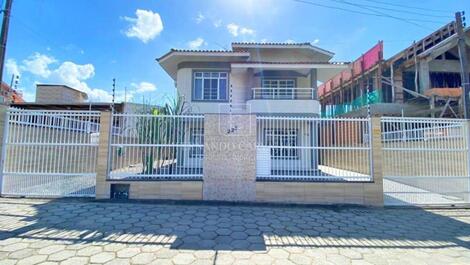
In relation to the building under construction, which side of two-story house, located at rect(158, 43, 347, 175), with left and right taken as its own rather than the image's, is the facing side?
left

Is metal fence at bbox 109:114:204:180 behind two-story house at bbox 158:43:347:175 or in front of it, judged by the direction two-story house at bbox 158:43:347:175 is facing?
in front

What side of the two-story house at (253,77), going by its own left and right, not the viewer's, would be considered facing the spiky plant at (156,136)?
front

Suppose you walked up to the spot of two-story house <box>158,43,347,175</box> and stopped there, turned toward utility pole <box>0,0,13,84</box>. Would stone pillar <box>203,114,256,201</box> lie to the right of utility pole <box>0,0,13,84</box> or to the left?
left

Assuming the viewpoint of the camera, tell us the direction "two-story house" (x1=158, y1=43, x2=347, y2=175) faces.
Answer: facing the viewer

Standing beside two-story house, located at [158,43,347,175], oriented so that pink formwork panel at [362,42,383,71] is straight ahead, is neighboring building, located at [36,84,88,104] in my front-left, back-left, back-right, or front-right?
back-left

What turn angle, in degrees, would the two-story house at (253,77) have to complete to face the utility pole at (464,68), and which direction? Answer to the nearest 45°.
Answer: approximately 45° to its left

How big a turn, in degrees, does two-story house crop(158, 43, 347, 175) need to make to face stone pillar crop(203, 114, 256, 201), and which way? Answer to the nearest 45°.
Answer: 0° — it already faces it

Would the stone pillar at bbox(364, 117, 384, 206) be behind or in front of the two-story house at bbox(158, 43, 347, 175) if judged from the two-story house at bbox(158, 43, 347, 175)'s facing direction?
in front

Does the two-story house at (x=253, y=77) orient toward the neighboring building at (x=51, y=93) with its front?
no

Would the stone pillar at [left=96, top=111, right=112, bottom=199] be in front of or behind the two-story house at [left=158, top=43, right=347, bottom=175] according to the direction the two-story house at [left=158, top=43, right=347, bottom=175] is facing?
in front

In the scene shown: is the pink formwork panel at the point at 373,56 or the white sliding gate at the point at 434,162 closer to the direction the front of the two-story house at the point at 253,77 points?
the white sliding gate

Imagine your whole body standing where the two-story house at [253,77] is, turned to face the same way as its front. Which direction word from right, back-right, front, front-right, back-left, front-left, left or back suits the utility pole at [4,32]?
front-right

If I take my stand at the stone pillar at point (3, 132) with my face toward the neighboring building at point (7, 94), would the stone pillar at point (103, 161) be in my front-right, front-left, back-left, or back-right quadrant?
back-right

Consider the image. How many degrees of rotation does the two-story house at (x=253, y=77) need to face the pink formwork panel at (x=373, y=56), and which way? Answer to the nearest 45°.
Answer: approximately 135° to its left

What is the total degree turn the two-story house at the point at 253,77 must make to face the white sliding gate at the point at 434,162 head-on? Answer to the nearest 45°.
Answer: approximately 45° to its left
